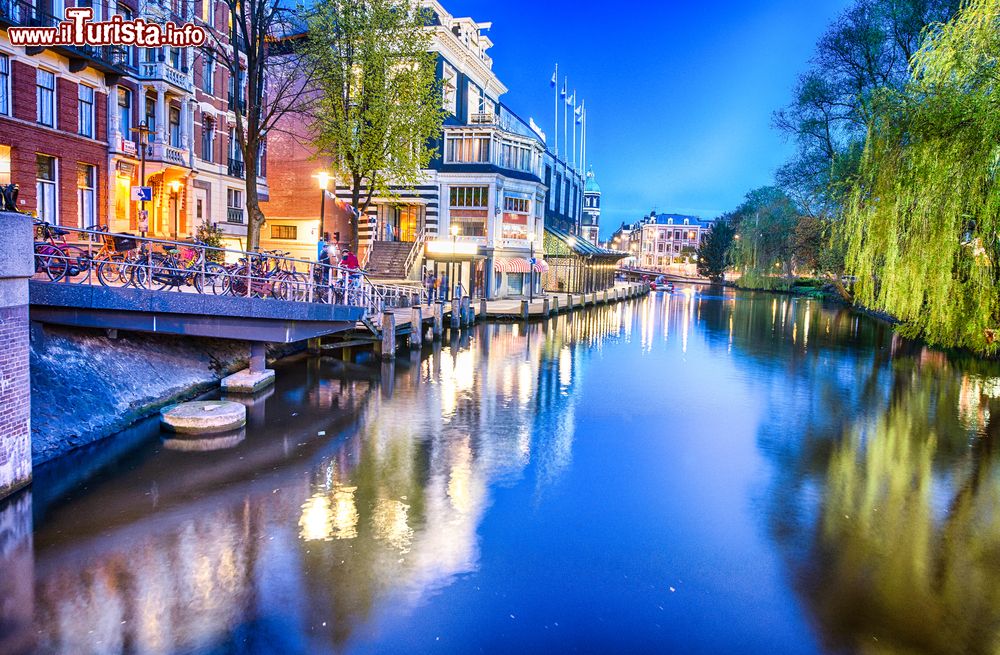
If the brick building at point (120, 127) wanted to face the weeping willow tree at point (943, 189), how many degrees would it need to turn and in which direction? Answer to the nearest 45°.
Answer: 0° — it already faces it

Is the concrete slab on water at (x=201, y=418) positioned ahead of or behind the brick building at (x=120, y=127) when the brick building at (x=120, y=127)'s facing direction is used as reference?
ahead

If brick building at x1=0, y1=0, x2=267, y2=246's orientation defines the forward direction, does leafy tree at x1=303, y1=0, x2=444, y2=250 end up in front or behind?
in front

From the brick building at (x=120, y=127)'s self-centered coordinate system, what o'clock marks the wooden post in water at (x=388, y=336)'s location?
The wooden post in water is roughly at 12 o'clock from the brick building.

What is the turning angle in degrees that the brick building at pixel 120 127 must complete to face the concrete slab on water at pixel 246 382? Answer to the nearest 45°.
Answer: approximately 45° to its right

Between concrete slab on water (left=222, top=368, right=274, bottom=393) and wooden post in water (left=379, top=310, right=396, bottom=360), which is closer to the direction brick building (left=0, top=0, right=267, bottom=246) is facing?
the wooden post in water

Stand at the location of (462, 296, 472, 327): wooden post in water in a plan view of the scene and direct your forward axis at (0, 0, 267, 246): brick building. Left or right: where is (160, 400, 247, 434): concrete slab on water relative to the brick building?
left

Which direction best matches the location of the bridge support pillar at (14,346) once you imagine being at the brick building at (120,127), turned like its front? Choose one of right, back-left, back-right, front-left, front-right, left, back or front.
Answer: front-right

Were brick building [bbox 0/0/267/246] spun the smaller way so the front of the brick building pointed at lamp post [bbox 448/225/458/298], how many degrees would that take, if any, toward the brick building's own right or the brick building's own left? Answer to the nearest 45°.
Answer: approximately 90° to the brick building's own left

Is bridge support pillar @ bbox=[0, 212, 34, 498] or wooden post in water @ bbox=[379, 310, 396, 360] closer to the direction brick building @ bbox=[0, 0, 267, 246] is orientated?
the wooden post in water
